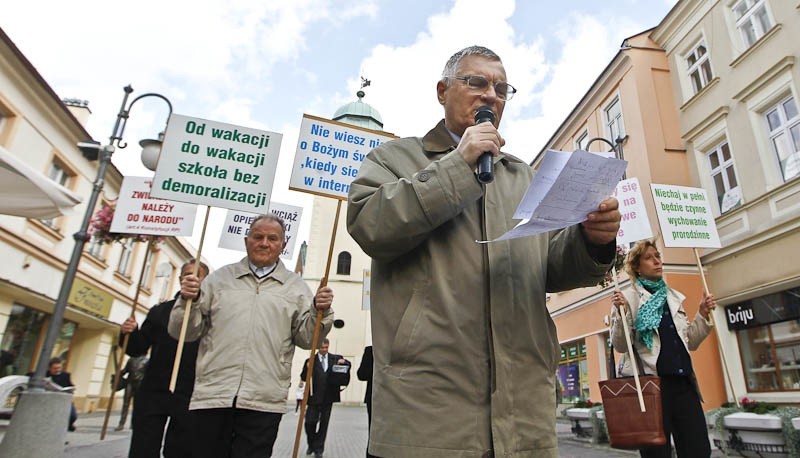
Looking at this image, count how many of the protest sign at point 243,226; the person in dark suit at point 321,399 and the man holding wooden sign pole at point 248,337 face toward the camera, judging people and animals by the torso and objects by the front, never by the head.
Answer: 3

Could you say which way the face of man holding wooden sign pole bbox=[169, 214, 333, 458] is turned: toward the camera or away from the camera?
toward the camera

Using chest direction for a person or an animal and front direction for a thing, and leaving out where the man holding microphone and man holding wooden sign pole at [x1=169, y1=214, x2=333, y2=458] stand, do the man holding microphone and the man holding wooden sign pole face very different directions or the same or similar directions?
same or similar directions

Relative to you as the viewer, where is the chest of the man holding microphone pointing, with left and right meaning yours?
facing the viewer and to the right of the viewer

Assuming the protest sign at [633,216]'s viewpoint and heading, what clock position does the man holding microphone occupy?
The man holding microphone is roughly at 12 o'clock from the protest sign.

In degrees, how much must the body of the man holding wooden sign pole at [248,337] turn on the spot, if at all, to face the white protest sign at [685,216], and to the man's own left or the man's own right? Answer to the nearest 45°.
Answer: approximately 90° to the man's own left

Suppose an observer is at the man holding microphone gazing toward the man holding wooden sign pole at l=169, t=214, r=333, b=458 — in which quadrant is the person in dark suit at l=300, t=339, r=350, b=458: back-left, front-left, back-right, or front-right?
front-right

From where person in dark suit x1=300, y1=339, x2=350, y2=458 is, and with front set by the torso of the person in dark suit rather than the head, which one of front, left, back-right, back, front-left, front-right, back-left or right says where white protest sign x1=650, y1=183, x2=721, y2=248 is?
front-left

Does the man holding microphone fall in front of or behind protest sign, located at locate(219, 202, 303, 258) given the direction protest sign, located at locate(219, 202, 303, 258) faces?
in front

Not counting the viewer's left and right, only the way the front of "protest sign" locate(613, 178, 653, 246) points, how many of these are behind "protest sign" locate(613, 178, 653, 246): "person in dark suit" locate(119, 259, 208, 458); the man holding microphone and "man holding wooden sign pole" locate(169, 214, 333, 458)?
0

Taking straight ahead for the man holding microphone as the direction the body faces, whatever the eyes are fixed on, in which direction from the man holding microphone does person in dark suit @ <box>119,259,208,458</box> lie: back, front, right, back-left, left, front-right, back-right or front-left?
back

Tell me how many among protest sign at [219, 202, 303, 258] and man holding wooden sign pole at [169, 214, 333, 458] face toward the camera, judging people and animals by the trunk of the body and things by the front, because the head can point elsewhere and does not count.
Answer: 2

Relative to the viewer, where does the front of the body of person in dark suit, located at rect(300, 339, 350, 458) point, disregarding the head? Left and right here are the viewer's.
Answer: facing the viewer

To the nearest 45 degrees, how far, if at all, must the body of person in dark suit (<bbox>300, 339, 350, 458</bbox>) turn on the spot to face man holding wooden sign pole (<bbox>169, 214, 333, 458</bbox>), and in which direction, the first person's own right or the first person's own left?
0° — they already face them

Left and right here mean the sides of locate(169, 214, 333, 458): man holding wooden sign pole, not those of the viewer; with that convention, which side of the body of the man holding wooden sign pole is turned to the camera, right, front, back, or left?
front

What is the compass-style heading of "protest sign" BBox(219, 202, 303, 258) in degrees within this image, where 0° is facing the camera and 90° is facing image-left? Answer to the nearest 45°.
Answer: approximately 0°

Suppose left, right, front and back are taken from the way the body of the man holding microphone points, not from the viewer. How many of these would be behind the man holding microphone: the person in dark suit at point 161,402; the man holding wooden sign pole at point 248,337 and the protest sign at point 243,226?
3

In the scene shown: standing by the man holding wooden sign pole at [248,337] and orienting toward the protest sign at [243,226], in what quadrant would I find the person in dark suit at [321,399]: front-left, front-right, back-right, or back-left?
front-right

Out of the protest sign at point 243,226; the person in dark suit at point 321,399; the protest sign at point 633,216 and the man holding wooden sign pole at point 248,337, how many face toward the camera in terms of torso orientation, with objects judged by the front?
4

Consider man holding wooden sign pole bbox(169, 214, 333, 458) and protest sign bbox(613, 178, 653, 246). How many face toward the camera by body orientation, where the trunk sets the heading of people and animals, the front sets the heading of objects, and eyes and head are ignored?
2
